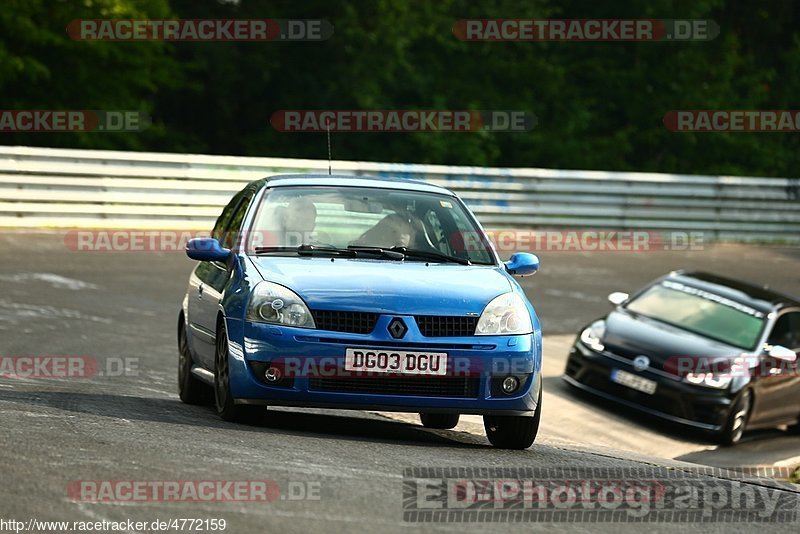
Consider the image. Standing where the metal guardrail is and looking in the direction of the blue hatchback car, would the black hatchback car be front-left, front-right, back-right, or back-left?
front-left

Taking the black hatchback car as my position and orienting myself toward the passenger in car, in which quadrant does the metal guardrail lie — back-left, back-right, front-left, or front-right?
back-right

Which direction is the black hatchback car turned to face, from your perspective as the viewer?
facing the viewer and to the left of the viewer

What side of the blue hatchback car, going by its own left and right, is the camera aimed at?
front

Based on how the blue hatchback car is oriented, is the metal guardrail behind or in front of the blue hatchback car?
behind

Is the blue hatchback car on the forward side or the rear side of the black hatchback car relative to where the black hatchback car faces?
on the forward side

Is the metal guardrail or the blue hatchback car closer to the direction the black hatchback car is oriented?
the blue hatchback car
